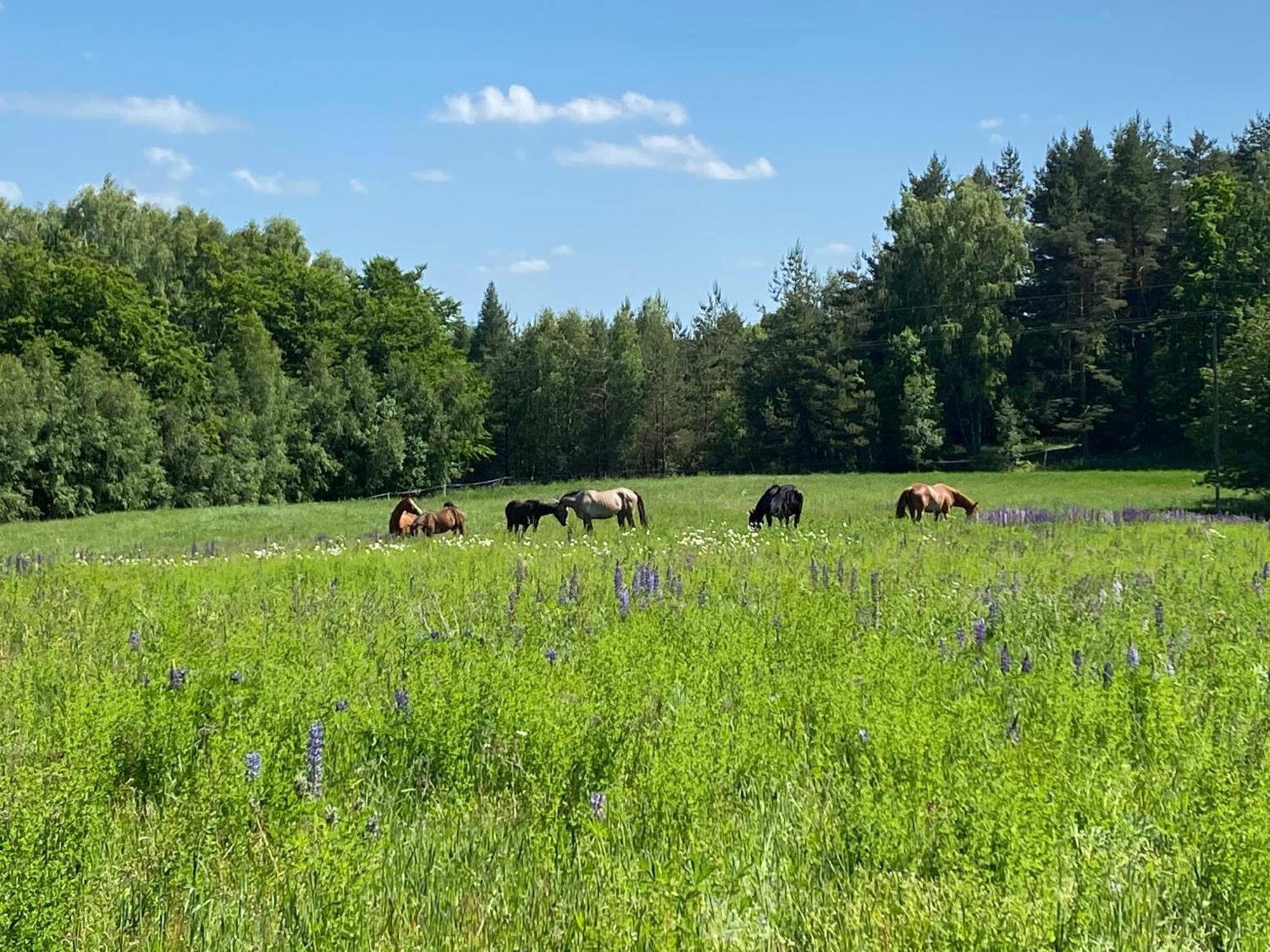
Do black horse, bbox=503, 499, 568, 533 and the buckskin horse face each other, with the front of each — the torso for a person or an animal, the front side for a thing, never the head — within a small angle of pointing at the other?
yes

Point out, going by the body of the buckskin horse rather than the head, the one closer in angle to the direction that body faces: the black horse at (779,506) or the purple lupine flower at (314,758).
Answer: the purple lupine flower

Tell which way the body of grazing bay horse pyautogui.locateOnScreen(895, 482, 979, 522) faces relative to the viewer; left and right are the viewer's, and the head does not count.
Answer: facing to the right of the viewer

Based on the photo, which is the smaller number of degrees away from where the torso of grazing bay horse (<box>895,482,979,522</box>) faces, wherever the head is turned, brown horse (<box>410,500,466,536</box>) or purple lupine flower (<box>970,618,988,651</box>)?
the purple lupine flower

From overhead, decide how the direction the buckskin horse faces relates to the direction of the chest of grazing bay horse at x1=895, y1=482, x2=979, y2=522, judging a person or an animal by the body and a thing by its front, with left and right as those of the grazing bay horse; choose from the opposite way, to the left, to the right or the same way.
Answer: the opposite way

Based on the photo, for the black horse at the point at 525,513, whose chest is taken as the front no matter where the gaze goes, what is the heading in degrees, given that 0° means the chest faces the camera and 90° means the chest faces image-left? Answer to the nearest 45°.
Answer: approximately 270°

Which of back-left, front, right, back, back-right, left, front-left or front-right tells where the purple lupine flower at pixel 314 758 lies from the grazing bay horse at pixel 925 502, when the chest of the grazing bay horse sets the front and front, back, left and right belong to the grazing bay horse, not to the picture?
right

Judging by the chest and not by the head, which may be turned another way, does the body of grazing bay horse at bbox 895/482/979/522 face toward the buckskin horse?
no

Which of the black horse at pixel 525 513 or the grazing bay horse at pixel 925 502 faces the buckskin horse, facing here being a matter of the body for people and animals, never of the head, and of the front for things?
the black horse

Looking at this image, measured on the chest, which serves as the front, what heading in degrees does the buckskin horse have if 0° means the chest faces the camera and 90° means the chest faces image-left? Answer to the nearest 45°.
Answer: approximately 90°

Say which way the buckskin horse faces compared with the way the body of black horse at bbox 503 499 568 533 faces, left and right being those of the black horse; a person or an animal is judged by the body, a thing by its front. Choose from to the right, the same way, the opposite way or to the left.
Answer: the opposite way

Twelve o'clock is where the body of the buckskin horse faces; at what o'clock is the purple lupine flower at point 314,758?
The purple lupine flower is roughly at 9 o'clock from the buckskin horse.

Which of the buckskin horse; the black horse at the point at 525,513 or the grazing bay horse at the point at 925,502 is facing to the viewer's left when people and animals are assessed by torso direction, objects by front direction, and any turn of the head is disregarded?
the buckskin horse

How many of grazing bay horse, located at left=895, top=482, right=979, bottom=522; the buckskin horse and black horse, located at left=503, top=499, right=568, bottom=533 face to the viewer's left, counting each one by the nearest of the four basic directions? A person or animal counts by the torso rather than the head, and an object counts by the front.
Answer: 1

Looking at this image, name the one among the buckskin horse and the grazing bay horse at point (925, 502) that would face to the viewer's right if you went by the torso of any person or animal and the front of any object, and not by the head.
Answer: the grazing bay horse

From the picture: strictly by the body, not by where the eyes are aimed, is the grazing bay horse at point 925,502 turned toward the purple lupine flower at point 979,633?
no
